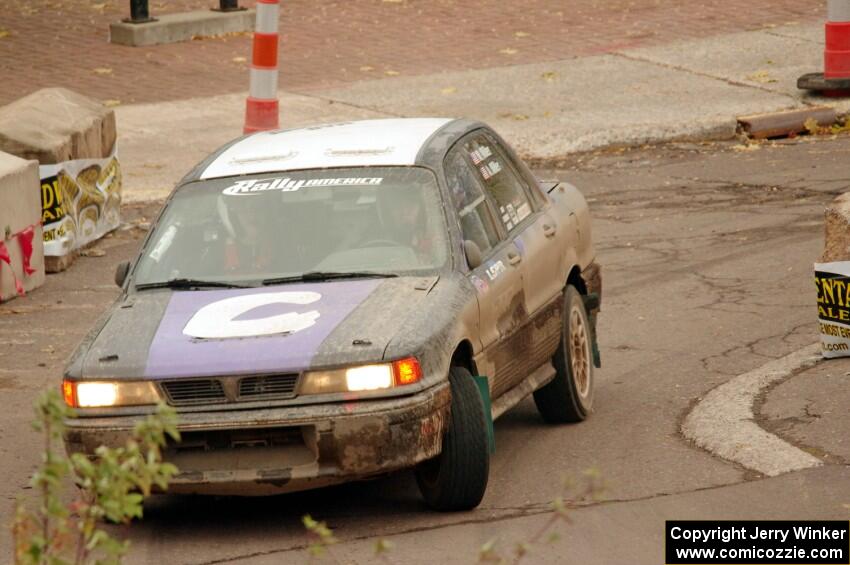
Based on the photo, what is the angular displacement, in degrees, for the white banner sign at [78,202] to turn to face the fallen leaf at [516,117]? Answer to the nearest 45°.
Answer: approximately 90° to its left

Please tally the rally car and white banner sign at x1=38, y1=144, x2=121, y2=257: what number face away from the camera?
0

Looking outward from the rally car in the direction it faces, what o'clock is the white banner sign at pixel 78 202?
The white banner sign is roughly at 4 o'clock from the rally car.

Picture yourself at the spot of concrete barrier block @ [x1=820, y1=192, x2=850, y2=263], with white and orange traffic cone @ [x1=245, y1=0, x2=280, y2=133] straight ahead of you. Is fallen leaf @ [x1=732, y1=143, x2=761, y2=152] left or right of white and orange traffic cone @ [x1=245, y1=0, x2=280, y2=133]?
right

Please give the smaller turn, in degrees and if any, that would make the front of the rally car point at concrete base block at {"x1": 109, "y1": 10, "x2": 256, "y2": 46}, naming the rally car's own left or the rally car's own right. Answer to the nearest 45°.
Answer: approximately 135° to the rally car's own right

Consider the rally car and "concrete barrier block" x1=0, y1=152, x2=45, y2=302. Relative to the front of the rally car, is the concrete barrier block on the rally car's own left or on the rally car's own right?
on the rally car's own right

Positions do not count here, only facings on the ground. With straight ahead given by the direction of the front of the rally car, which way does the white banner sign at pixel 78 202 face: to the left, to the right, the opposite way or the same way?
to the left

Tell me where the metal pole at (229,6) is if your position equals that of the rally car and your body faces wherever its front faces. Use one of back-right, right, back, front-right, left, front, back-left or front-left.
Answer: back-right

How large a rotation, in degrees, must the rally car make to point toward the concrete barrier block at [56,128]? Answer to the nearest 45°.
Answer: approximately 135° to its right

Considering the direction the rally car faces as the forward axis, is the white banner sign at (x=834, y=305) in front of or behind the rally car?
behind

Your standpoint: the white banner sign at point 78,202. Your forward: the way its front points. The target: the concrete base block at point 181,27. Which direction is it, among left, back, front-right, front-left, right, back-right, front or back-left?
back-left

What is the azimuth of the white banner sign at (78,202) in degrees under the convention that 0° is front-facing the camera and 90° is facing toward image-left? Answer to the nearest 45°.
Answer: approximately 315°

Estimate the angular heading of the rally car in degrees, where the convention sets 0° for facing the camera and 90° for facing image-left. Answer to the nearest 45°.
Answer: approximately 45°
